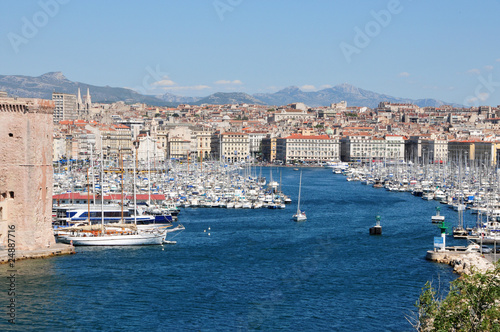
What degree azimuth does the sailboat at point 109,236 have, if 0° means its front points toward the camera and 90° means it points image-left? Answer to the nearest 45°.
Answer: approximately 270°

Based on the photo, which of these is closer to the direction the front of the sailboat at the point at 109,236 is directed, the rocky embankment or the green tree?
the rocky embankment

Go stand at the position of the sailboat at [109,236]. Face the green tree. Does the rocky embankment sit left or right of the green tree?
left

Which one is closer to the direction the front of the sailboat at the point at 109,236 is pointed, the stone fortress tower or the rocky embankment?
the rocky embankment

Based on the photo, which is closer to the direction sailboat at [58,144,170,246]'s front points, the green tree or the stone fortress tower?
the green tree

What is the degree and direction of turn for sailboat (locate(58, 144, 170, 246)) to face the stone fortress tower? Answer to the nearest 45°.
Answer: approximately 135° to its right

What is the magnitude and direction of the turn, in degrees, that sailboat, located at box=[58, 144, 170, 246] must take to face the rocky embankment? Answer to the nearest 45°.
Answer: approximately 45° to its right
